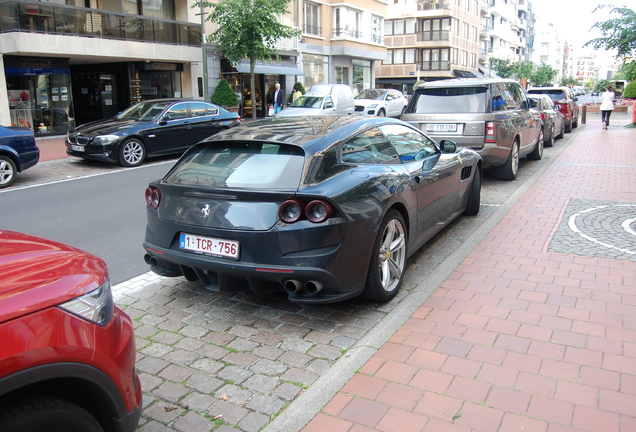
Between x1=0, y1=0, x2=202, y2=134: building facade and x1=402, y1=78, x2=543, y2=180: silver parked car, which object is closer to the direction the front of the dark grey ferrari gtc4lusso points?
the silver parked car

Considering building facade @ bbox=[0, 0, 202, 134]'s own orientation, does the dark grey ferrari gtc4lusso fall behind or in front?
in front

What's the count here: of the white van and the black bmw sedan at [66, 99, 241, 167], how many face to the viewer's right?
0

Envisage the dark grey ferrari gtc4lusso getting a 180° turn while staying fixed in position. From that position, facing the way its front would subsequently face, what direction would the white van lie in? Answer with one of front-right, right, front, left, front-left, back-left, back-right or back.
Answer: back-right

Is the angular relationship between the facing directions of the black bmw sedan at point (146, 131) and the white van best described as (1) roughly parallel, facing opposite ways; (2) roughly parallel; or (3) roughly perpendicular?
roughly parallel

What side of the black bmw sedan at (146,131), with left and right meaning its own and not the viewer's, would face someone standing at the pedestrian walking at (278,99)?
back

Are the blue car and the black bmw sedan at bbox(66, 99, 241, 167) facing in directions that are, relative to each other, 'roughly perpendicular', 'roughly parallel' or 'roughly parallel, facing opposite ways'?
roughly parallel

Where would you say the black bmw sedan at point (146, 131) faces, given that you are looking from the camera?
facing the viewer and to the left of the viewer

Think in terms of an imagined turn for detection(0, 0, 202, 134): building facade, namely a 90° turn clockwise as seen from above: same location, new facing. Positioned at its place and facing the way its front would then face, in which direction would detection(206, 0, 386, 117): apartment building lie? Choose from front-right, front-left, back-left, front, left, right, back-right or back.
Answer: back

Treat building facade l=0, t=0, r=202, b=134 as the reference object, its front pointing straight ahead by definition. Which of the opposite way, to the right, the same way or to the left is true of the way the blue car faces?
to the right

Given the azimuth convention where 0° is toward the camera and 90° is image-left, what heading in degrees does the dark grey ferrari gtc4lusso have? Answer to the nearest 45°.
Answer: approximately 225°

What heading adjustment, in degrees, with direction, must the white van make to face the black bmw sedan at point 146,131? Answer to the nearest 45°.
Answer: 0° — it already faces it

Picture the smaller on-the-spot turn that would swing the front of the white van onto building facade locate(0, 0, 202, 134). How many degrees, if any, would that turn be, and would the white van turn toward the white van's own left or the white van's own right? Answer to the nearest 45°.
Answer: approximately 45° to the white van's own right

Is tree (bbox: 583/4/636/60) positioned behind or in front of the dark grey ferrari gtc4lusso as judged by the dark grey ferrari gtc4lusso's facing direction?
in front

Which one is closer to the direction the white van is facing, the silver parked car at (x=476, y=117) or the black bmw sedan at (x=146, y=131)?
the black bmw sedan
